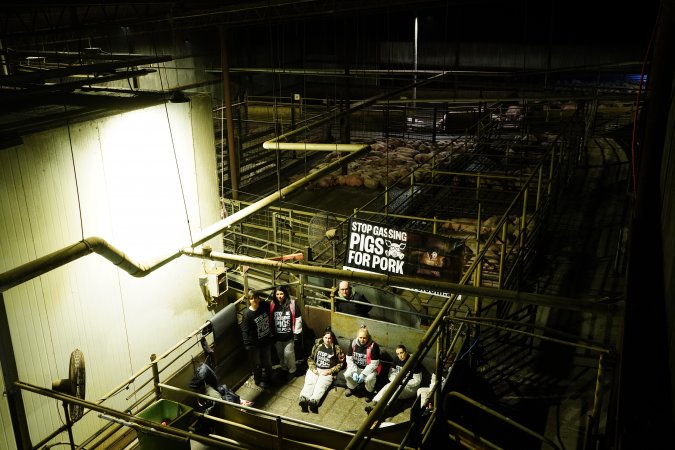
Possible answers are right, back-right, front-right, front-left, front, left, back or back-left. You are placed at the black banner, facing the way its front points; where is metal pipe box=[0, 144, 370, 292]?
front-right

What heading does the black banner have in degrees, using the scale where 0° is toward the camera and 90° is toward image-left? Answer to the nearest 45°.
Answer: approximately 0°

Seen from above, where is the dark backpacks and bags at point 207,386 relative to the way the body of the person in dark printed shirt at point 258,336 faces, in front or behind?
in front

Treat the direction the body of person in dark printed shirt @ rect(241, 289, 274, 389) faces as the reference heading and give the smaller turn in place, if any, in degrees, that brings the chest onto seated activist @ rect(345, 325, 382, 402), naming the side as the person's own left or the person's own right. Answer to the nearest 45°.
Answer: approximately 45° to the person's own left

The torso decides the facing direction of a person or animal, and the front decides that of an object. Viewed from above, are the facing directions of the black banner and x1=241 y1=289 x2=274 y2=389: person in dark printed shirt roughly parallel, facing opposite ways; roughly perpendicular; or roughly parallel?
roughly parallel

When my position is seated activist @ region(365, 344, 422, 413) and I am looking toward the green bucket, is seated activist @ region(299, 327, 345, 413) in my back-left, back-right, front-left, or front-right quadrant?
front-right

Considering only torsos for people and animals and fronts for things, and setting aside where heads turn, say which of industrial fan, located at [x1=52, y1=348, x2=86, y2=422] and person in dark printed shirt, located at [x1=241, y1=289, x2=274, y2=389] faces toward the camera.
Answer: the person in dark printed shirt

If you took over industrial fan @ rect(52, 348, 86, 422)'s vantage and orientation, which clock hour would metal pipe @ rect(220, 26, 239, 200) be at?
The metal pipe is roughly at 10 o'clock from the industrial fan.

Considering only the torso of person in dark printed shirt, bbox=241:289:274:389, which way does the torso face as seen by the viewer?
toward the camera

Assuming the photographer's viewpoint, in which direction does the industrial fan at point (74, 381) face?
facing to the right of the viewer

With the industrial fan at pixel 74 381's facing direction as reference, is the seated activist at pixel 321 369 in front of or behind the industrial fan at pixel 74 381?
in front

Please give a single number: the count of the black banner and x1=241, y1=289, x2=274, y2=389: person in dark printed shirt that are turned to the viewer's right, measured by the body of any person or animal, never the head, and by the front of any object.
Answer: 0

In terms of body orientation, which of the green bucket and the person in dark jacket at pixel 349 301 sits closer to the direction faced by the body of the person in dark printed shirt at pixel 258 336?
the green bucket
